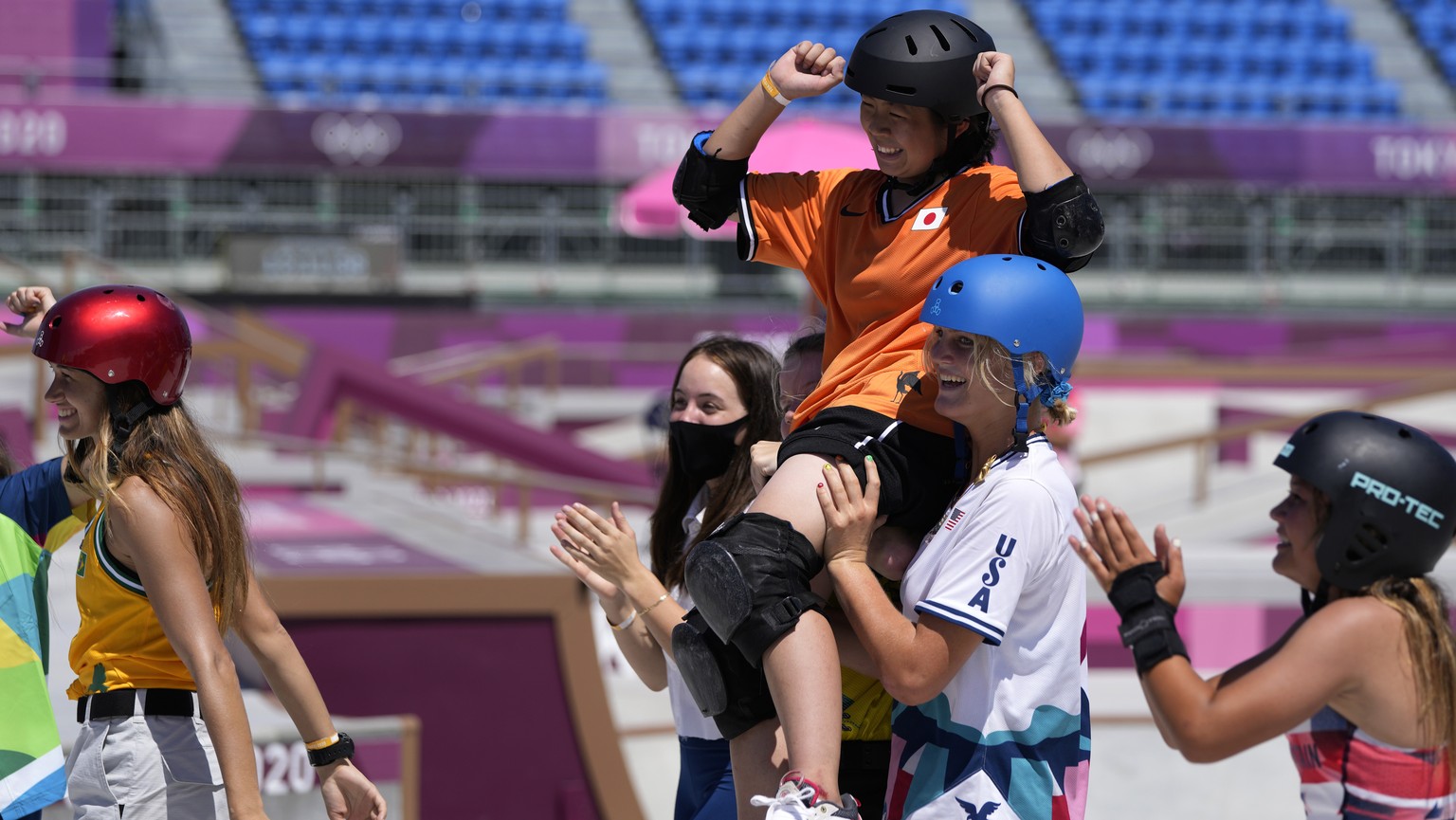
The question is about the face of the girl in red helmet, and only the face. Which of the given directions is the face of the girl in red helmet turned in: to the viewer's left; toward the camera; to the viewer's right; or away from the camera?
to the viewer's left

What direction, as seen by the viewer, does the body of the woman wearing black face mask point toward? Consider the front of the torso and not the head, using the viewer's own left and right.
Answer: facing the viewer and to the left of the viewer

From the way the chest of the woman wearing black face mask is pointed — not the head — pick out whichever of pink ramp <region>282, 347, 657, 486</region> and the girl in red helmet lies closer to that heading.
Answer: the girl in red helmet

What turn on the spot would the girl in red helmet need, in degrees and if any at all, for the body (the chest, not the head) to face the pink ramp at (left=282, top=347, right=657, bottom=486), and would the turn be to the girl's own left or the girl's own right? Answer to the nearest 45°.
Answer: approximately 90° to the girl's own right

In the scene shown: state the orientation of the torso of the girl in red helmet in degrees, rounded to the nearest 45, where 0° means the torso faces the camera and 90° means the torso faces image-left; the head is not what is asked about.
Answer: approximately 90°

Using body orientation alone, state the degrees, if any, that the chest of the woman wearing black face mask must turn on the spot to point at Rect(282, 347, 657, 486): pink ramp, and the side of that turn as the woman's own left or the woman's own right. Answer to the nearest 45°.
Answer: approximately 135° to the woman's own right

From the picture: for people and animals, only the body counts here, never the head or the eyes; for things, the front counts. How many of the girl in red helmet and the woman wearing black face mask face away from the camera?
0
